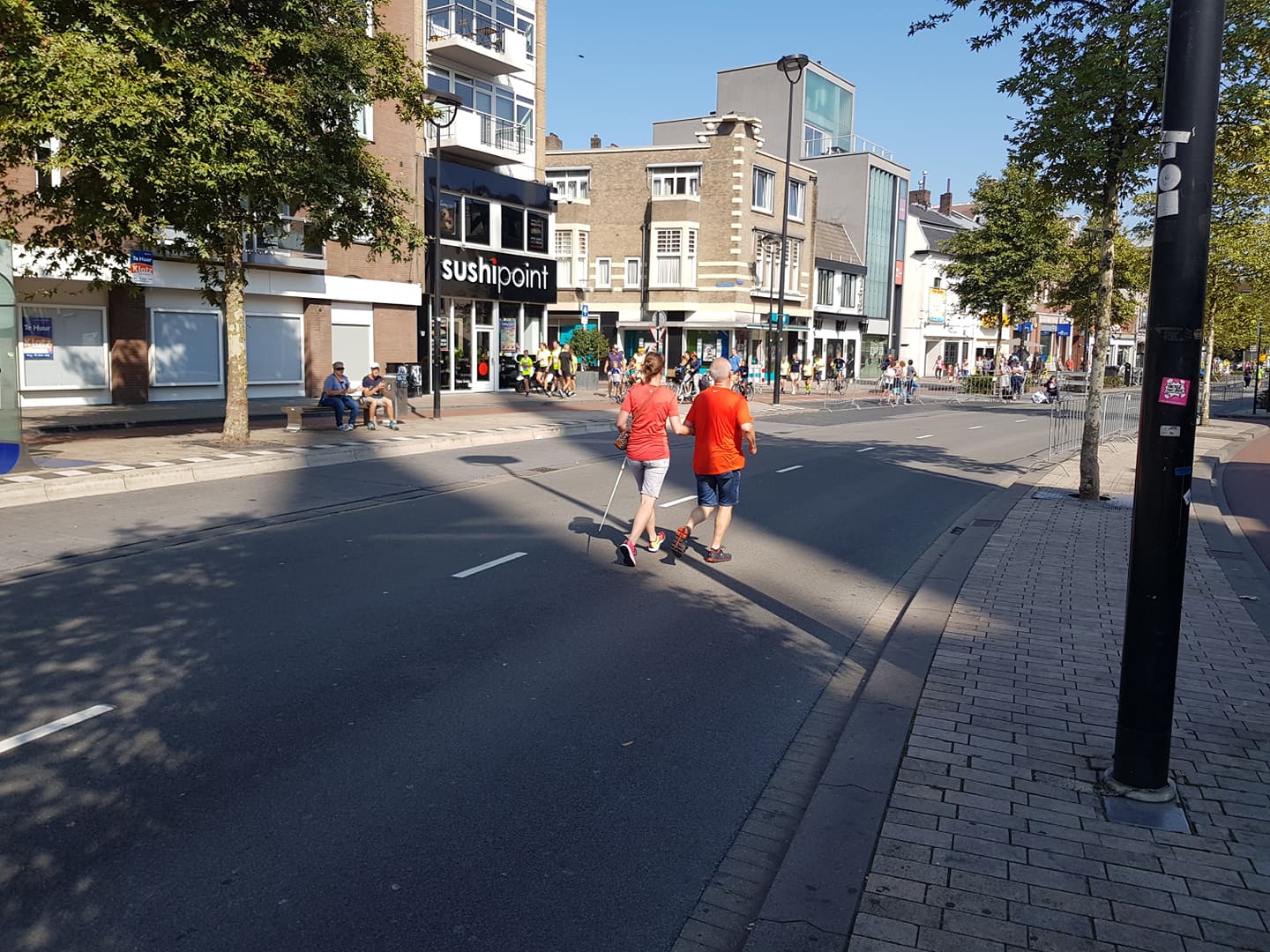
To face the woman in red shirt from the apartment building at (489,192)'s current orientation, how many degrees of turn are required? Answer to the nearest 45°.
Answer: approximately 45° to its right

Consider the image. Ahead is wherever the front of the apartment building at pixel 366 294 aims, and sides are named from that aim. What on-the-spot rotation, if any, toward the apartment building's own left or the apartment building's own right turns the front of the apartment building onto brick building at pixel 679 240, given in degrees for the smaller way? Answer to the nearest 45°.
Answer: approximately 90° to the apartment building's own left

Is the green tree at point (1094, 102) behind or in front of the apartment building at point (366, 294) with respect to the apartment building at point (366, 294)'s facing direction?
in front

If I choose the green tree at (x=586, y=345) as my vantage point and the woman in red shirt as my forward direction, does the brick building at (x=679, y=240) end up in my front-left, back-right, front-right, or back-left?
back-left

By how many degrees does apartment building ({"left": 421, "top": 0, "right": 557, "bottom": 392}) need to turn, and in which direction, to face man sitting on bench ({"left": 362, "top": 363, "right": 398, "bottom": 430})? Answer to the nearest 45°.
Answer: approximately 45° to its right

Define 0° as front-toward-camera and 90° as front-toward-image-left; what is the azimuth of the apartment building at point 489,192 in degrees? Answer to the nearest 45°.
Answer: approximately 315°

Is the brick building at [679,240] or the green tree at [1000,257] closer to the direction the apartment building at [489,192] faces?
the green tree

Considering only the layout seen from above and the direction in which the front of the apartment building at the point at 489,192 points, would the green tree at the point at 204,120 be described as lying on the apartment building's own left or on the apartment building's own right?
on the apartment building's own right

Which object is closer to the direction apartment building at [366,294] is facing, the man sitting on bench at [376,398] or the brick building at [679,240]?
the man sitting on bench

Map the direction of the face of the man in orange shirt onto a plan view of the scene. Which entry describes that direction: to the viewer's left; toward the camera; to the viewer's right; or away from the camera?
away from the camera

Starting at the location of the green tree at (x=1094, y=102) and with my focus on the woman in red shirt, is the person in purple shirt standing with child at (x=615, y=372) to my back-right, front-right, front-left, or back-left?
back-right

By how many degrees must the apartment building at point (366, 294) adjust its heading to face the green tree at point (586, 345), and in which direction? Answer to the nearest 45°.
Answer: approximately 90° to its left

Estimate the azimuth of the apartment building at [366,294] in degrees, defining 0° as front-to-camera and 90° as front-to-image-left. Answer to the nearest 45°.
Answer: approximately 315°
